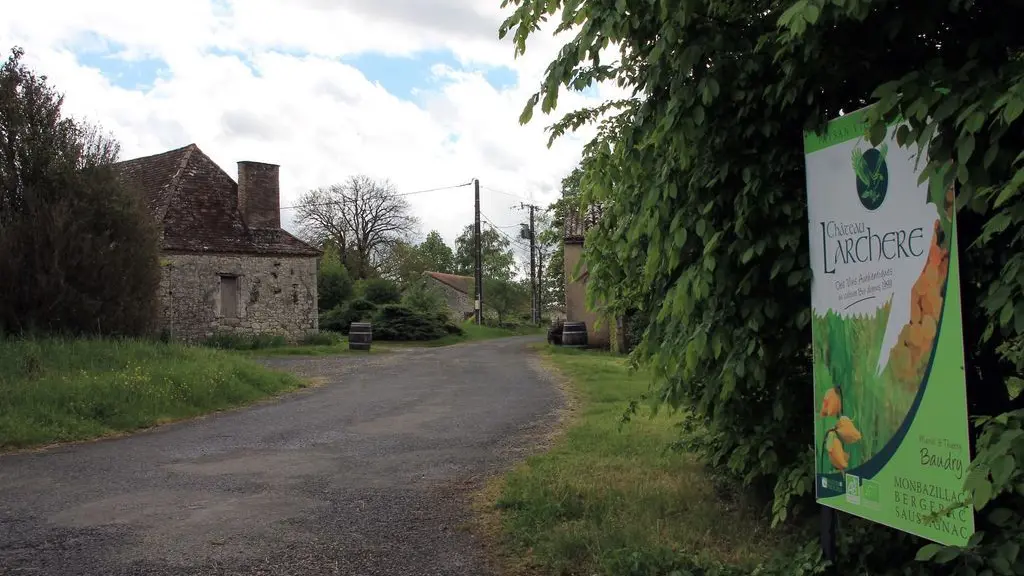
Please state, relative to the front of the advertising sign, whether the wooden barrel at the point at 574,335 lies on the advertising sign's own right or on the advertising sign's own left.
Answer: on the advertising sign's own right

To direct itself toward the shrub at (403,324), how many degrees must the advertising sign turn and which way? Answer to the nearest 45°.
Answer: approximately 90° to its right

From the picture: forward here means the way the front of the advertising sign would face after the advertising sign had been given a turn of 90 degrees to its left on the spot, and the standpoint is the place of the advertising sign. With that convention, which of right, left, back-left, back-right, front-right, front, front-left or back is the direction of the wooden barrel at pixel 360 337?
back

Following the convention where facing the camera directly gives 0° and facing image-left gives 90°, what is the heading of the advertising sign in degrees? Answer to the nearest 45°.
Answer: approximately 45°

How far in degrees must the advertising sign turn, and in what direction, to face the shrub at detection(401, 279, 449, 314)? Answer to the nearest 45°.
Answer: approximately 90° to its right

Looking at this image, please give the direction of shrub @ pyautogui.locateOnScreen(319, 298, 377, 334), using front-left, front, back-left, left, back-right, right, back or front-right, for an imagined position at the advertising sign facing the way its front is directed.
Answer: right

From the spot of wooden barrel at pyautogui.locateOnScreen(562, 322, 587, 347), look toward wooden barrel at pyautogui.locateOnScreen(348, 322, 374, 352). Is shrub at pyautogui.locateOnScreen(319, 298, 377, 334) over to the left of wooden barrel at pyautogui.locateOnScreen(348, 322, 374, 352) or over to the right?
right

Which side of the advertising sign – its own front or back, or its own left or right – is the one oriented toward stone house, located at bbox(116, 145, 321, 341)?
right

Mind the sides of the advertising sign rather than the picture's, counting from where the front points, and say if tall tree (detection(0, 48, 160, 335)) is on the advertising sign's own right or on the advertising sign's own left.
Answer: on the advertising sign's own right

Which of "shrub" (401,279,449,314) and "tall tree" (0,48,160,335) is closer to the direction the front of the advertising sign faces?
the tall tree

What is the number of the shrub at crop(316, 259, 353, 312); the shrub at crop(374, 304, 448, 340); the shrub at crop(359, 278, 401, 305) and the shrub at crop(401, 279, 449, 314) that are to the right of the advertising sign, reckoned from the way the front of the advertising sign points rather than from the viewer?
4

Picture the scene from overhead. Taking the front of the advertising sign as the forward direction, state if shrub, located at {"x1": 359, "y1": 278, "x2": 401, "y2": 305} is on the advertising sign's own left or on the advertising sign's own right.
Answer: on the advertising sign's own right

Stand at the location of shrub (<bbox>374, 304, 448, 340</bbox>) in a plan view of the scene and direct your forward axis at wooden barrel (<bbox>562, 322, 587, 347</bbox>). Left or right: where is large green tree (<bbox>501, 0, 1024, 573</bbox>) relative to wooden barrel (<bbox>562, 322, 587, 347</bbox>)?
right
